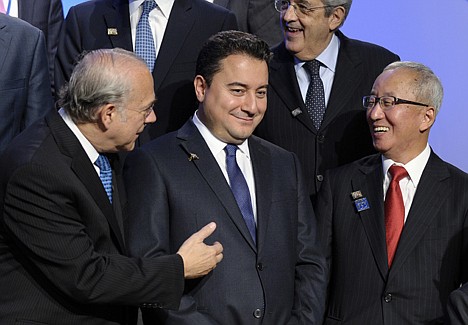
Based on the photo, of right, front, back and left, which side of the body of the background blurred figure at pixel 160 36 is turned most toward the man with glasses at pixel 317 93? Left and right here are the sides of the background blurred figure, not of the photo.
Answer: left

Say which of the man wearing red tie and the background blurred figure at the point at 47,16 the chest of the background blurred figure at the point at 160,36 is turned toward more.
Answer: the man wearing red tie

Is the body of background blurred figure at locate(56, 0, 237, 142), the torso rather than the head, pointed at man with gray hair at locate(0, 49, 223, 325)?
yes

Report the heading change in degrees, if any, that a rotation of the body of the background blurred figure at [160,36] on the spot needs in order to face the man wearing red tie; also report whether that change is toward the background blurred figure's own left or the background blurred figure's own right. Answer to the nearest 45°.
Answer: approximately 45° to the background blurred figure's own left

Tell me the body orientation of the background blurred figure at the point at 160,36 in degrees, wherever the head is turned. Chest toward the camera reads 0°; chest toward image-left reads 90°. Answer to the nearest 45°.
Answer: approximately 0°

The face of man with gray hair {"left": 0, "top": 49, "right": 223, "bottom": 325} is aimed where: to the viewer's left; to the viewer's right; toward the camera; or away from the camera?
to the viewer's right

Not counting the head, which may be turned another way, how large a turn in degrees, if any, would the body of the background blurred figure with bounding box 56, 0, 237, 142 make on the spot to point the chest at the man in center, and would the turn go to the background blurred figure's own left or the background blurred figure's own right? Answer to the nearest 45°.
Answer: approximately 45° to the background blurred figure's own left

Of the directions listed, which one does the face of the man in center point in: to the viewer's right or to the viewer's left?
to the viewer's right
